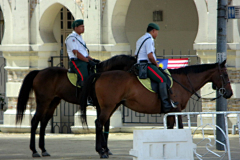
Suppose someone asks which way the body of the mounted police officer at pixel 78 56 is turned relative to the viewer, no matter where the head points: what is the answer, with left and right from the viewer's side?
facing to the right of the viewer

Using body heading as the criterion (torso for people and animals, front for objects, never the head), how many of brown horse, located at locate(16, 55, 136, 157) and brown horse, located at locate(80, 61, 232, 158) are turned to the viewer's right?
2

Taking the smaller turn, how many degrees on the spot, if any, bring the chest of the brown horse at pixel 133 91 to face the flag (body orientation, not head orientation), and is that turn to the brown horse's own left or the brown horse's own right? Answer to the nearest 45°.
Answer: approximately 90° to the brown horse's own left

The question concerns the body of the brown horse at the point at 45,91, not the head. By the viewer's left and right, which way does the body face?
facing to the right of the viewer

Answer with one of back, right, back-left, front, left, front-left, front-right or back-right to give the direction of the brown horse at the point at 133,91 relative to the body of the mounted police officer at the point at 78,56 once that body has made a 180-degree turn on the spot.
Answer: back-left

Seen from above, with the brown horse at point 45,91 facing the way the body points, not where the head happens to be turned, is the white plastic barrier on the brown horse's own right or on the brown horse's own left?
on the brown horse's own right

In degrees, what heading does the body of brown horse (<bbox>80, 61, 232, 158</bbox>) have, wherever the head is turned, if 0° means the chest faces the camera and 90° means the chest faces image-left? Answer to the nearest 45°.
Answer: approximately 270°
